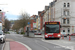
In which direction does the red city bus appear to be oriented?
toward the camera
